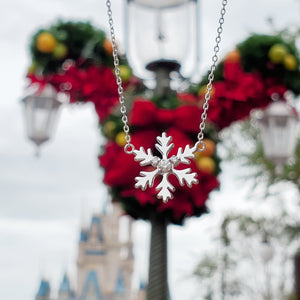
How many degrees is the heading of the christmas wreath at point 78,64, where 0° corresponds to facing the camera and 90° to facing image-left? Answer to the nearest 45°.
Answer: approximately 0°

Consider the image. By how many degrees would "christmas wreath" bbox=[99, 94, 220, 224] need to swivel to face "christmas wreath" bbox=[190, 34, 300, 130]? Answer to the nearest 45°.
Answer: approximately 135° to its left

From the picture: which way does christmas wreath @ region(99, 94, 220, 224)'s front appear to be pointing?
toward the camera

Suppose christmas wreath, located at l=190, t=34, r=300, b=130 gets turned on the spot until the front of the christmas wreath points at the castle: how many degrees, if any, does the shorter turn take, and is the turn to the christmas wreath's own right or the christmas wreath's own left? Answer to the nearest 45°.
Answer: approximately 180°

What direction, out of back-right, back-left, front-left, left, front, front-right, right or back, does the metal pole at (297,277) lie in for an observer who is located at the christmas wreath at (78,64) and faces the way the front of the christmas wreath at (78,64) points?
back-left

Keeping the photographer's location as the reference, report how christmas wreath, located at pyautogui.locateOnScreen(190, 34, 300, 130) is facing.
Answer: facing the viewer

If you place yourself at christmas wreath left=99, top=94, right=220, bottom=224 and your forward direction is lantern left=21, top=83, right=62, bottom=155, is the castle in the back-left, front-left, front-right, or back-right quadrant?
front-right
